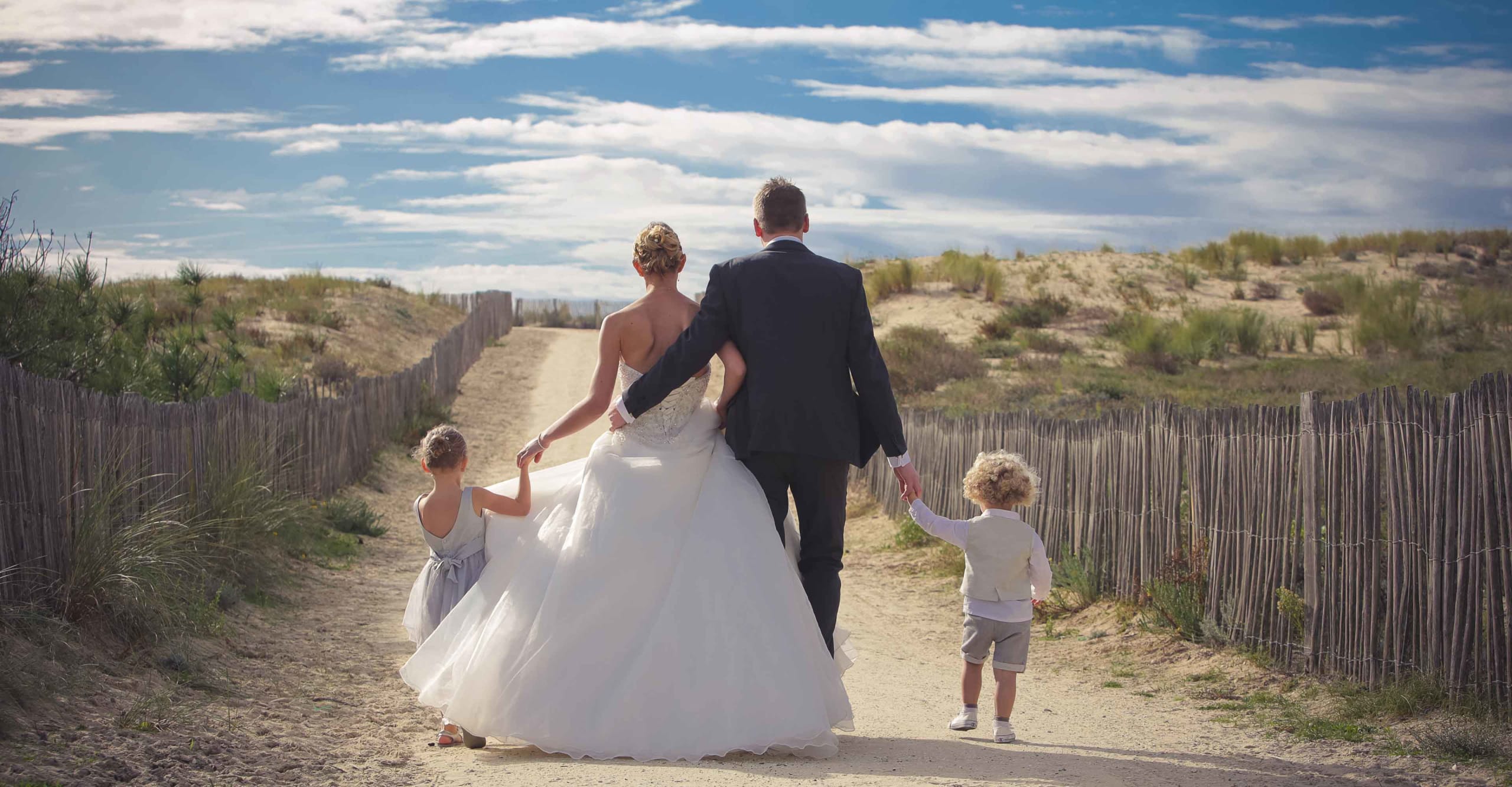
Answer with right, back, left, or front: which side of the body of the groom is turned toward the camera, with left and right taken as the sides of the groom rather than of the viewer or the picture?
back

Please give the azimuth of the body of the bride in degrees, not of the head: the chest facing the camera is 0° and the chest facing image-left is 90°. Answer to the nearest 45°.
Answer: approximately 180°

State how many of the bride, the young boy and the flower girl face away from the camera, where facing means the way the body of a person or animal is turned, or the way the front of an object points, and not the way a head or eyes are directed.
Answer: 3

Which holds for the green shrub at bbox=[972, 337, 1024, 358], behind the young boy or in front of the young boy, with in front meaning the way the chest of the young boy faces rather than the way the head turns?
in front

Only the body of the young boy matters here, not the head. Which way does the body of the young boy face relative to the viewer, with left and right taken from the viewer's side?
facing away from the viewer

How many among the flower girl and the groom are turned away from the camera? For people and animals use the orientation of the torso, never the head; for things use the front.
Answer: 2

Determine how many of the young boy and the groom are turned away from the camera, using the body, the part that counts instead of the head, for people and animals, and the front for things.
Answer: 2

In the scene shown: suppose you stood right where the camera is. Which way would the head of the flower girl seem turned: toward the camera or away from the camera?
away from the camera

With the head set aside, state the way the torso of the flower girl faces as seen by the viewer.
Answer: away from the camera

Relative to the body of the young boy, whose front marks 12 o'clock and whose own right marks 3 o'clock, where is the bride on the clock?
The bride is roughly at 8 o'clock from the young boy.

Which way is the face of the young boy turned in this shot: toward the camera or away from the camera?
away from the camera

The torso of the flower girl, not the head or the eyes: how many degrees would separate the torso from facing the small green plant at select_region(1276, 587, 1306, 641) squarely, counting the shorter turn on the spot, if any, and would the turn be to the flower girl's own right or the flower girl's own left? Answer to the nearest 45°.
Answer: approximately 90° to the flower girl's own right

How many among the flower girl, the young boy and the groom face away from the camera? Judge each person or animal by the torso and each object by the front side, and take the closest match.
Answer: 3
